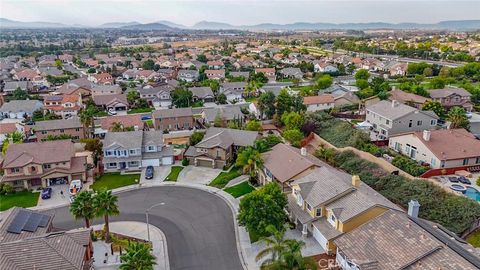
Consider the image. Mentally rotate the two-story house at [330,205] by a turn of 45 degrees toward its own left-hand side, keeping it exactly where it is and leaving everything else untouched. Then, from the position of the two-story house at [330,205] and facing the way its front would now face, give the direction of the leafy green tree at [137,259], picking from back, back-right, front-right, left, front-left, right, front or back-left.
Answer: front-right

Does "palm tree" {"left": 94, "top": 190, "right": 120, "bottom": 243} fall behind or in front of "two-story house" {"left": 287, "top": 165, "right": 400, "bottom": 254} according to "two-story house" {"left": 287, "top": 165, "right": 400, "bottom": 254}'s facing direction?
in front

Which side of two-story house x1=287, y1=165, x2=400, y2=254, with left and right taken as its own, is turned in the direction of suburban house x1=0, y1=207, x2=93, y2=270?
front

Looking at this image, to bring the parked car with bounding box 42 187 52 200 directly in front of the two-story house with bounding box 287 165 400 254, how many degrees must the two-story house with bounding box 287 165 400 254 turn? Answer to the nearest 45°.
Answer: approximately 45° to its right

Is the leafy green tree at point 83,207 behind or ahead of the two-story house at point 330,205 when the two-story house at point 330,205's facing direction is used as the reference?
ahead

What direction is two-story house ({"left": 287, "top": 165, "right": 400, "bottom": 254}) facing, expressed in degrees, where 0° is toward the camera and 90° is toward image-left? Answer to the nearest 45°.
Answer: approximately 45°

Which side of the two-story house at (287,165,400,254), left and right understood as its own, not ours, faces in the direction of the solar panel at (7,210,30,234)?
front

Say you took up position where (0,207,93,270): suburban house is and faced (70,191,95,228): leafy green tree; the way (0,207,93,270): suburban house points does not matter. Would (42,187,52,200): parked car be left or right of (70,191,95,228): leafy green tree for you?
left

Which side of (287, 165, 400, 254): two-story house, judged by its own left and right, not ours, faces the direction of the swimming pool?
back

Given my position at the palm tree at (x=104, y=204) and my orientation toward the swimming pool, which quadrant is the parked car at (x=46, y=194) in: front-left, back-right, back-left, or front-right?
back-left

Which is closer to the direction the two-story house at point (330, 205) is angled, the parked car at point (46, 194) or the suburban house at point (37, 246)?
the suburban house

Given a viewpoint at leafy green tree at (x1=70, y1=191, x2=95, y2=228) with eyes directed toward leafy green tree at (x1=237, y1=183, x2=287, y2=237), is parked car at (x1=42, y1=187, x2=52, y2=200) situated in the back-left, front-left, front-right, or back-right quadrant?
back-left
